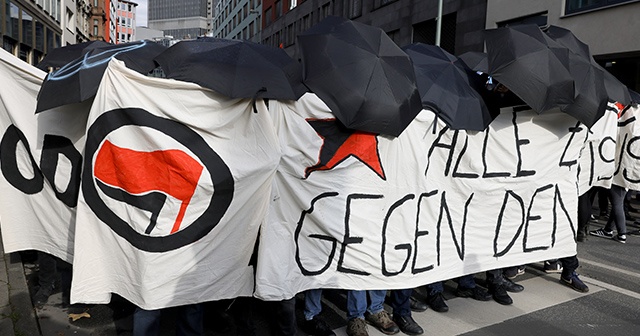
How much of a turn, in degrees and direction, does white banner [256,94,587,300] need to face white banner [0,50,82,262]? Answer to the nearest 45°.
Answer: approximately 90° to its right

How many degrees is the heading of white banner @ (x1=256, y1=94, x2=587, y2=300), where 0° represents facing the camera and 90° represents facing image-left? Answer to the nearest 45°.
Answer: approximately 0°
